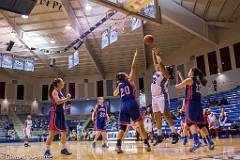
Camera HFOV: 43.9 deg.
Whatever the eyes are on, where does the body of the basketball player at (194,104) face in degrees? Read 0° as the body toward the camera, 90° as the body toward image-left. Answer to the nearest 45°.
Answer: approximately 135°

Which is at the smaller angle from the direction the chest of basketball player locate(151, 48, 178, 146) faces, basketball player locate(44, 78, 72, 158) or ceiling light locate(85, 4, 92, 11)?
the basketball player

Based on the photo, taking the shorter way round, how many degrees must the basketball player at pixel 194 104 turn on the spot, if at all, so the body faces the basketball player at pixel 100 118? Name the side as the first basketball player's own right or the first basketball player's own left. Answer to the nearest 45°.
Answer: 0° — they already face them

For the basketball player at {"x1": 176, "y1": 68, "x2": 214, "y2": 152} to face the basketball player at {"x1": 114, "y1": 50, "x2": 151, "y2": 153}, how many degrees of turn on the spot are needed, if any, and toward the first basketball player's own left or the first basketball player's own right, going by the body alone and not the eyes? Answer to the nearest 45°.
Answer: approximately 45° to the first basketball player's own left

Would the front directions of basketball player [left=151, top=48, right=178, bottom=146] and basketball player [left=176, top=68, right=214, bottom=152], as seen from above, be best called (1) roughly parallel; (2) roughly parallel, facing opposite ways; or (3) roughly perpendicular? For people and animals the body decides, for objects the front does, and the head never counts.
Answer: roughly perpendicular

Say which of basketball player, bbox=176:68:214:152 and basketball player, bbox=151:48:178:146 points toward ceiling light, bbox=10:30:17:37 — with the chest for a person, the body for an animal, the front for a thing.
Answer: basketball player, bbox=176:68:214:152

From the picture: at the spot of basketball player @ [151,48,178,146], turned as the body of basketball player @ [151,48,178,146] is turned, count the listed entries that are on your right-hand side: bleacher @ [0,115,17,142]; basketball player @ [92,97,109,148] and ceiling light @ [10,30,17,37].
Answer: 3

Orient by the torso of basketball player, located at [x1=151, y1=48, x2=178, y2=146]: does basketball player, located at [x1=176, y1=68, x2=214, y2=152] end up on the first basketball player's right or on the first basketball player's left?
on the first basketball player's left

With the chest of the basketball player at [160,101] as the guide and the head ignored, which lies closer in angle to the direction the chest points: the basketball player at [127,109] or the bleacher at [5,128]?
the basketball player
